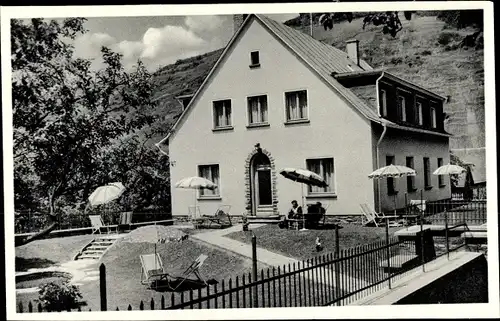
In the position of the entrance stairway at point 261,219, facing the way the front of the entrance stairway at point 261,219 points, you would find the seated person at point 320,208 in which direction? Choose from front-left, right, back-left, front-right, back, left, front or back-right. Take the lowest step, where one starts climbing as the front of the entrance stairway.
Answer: left

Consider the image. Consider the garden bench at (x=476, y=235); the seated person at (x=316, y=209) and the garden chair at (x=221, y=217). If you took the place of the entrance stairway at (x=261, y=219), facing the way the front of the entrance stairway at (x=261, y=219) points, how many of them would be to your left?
2

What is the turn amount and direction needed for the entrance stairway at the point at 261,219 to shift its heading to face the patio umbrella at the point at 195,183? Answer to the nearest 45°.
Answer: approximately 90° to its right

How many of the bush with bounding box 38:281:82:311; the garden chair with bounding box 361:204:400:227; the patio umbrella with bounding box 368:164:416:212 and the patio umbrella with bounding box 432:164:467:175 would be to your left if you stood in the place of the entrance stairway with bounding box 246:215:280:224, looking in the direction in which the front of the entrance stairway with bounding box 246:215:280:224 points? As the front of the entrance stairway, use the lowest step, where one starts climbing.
3

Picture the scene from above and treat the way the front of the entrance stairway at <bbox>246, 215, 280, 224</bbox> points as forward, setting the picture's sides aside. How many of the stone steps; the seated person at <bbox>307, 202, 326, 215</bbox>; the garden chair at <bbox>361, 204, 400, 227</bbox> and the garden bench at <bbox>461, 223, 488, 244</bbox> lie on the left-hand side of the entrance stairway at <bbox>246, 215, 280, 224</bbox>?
3

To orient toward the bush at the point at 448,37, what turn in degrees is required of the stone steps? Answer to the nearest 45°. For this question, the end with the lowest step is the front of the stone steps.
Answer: approximately 135° to its left

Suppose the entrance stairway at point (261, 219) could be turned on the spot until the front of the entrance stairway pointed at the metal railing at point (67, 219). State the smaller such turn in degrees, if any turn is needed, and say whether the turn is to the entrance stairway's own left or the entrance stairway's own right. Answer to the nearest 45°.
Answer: approximately 90° to the entrance stairway's own right

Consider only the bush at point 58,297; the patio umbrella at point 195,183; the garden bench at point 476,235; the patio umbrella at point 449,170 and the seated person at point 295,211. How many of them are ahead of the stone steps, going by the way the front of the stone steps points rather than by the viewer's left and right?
1

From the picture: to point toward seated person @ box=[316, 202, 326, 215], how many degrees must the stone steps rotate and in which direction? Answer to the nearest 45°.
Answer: approximately 135° to its left

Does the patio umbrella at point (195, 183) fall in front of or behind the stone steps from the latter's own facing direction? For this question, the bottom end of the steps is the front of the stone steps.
behind

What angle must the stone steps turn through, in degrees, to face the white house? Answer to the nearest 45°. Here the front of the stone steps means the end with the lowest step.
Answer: approximately 135° to its left

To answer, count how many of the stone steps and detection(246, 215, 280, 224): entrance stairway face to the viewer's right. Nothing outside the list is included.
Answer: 0

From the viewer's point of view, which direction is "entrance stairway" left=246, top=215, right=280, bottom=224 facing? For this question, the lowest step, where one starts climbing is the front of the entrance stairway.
toward the camera

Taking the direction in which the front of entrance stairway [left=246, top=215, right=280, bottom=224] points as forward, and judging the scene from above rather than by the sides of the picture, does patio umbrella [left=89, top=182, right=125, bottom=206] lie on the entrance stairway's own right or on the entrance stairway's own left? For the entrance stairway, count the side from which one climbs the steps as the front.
on the entrance stairway's own right
